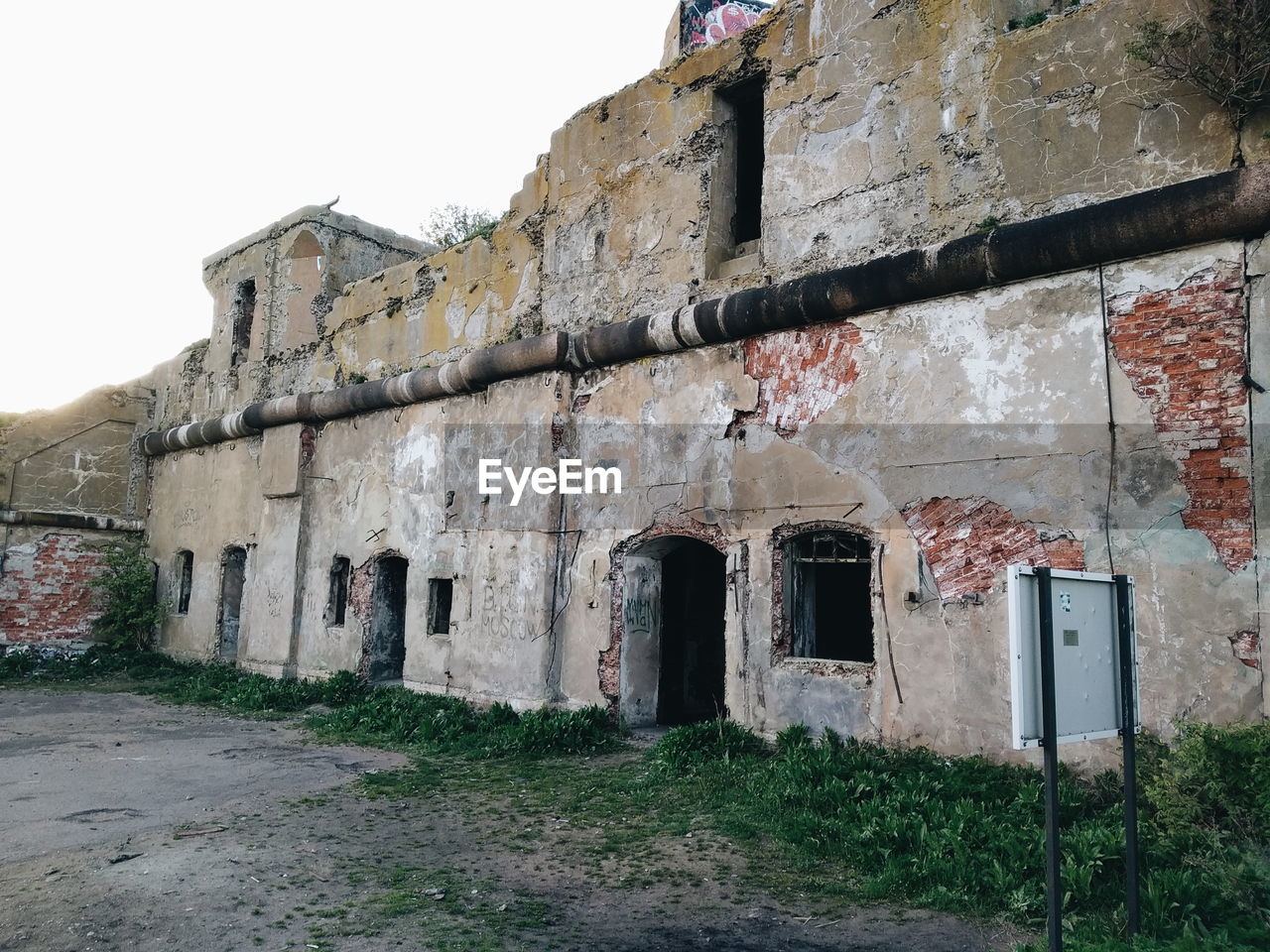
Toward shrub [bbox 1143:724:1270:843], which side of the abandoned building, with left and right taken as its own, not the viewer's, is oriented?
left

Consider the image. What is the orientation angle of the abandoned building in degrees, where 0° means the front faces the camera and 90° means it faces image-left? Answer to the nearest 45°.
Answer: approximately 45°

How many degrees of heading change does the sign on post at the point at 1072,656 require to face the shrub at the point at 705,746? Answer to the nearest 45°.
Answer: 0° — it already faces it
